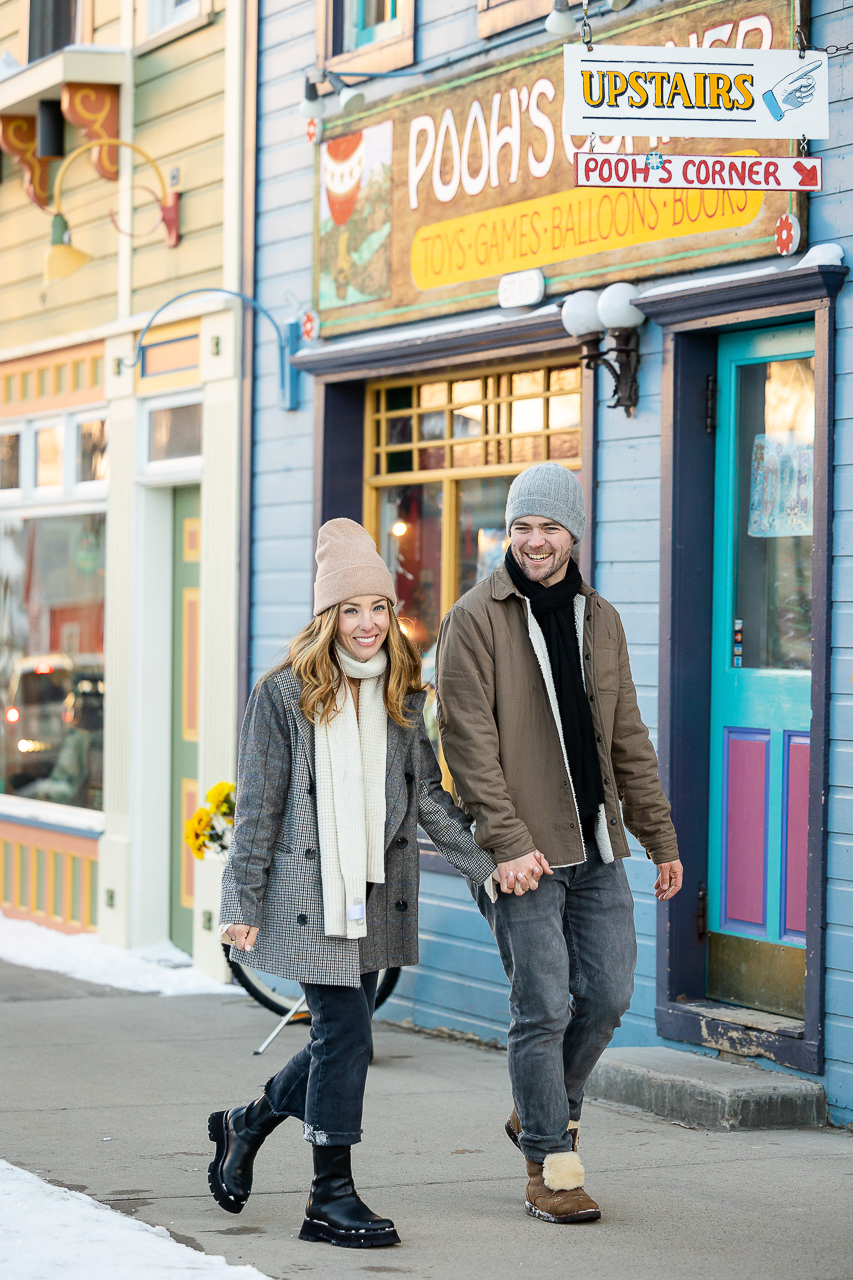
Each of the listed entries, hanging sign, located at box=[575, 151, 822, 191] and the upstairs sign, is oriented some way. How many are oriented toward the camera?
2

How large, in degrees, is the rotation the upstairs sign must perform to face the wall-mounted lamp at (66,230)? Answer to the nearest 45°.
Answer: approximately 135° to its right

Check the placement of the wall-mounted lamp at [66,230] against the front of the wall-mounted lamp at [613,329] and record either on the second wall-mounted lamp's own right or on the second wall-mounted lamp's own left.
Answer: on the second wall-mounted lamp's own right

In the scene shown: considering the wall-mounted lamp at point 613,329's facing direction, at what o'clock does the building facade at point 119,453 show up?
The building facade is roughly at 3 o'clock from the wall-mounted lamp.

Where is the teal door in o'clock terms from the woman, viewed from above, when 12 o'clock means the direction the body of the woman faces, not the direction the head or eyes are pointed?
The teal door is roughly at 9 o'clock from the woman.

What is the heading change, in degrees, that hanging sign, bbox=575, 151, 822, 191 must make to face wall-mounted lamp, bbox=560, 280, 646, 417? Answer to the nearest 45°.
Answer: approximately 180°
